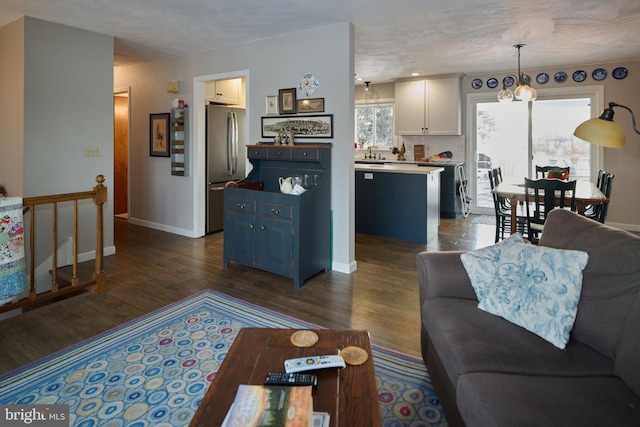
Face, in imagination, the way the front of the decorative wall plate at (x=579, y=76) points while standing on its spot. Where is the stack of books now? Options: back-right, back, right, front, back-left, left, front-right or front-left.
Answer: front

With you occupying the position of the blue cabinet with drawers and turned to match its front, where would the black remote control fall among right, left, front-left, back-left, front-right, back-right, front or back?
front-left

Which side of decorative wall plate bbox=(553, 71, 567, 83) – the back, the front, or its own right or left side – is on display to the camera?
front

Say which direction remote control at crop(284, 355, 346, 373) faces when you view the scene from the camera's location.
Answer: facing to the left of the viewer

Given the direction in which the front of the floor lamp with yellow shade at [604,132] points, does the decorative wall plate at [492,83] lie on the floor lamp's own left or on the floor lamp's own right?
on the floor lamp's own right

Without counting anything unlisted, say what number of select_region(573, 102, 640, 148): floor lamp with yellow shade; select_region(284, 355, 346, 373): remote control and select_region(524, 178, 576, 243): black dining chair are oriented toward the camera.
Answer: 0

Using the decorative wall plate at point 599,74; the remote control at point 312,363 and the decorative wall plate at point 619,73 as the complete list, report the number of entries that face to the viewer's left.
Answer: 1

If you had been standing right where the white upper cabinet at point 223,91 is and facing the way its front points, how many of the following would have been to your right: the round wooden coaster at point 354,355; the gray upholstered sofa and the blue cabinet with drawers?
0

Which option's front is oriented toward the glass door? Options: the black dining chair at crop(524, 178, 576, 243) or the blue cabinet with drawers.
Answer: the black dining chair

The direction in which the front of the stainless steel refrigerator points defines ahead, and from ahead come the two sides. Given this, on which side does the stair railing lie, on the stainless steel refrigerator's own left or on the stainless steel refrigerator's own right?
on the stainless steel refrigerator's own right

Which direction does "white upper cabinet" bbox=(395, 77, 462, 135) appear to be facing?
toward the camera

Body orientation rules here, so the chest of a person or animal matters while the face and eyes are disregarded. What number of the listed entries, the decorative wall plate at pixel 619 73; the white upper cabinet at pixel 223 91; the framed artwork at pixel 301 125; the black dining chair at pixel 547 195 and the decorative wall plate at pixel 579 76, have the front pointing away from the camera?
1

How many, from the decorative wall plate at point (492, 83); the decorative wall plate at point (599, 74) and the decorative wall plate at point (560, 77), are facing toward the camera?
3

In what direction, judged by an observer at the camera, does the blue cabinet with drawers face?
facing the viewer and to the left of the viewer

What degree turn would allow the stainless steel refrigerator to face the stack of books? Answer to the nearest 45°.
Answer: approximately 45° to its right

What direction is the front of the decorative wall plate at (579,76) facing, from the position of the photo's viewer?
facing the viewer
